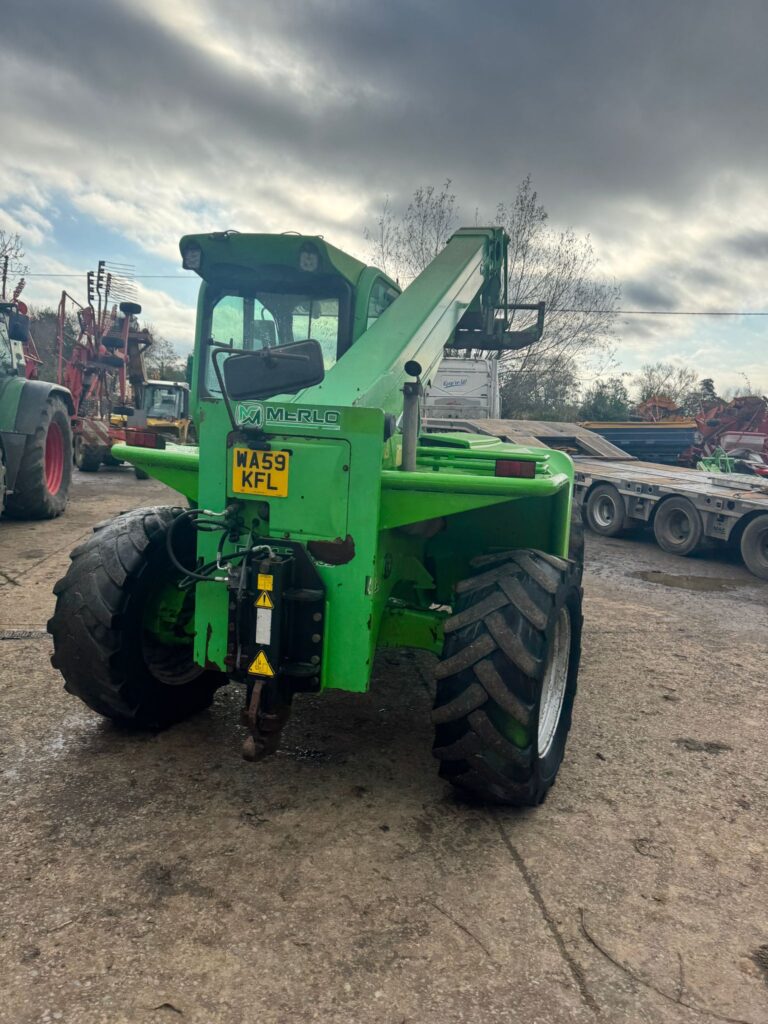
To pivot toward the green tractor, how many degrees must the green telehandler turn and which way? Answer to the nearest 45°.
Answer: approximately 90° to its left

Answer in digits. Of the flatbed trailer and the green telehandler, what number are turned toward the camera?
0

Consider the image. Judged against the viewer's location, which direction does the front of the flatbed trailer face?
facing away from the viewer and to the left of the viewer

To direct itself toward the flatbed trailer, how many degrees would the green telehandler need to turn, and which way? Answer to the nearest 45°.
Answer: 0° — it already faces it

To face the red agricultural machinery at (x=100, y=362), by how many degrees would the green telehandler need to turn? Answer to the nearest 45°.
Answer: approximately 45° to its left

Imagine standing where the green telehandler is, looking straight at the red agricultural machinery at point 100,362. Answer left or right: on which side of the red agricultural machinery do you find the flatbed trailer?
right

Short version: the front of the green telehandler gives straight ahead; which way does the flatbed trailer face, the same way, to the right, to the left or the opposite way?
to the left

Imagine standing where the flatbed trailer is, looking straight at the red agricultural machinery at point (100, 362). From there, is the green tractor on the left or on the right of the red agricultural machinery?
left

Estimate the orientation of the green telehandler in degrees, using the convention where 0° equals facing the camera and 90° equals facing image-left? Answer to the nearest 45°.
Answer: approximately 225°
